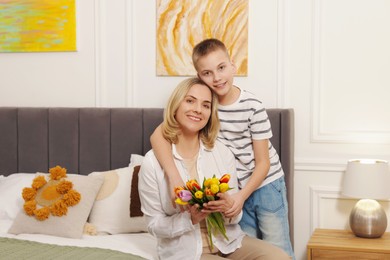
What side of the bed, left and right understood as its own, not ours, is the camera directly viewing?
front

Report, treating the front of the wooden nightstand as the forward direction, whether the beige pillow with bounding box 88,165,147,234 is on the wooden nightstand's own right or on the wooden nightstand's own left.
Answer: on the wooden nightstand's own right

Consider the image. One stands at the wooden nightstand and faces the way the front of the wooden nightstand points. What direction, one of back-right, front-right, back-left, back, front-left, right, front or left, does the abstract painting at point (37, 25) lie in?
right

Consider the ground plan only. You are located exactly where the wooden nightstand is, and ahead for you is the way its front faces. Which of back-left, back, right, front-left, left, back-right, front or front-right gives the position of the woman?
front-right

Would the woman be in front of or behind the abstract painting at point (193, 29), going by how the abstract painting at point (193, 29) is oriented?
in front

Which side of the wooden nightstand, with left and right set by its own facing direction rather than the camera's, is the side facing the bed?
right

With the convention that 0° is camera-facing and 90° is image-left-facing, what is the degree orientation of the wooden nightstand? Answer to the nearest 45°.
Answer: approximately 0°

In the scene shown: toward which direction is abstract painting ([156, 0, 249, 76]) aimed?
toward the camera

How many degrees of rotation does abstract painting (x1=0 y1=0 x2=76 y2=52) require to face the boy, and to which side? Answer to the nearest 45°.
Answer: approximately 45° to its left

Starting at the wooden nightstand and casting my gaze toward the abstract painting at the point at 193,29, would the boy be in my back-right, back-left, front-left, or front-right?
front-left

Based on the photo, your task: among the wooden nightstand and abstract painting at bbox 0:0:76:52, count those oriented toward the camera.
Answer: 2

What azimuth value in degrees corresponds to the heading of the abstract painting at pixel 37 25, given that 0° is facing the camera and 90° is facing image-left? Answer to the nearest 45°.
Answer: approximately 0°

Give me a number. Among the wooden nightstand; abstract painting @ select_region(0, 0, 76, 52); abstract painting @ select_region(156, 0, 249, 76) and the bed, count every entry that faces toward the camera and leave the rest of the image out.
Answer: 4

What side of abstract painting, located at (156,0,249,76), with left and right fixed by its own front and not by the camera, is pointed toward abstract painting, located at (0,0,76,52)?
right

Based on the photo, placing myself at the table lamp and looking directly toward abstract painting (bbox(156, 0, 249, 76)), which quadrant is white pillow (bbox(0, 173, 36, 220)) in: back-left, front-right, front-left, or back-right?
front-left

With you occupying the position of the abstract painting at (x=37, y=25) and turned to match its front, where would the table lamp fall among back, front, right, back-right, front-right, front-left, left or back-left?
front-left

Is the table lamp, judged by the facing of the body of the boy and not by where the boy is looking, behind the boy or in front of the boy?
behind
